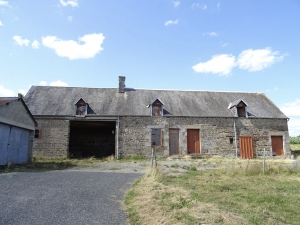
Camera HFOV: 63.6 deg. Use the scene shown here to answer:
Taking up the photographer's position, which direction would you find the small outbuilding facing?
facing the viewer and to the right of the viewer

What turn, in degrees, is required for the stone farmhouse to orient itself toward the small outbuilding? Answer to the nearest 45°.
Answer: approximately 45° to its right

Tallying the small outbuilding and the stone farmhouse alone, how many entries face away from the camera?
0

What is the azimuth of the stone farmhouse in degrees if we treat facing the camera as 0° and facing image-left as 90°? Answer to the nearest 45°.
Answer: approximately 0°

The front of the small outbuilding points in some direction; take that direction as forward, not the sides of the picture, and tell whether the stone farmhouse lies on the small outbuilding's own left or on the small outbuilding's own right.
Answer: on the small outbuilding's own left
